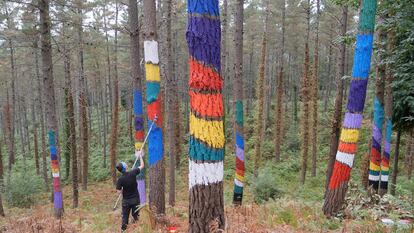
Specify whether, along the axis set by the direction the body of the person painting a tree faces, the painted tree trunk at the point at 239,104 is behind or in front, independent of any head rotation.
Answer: in front

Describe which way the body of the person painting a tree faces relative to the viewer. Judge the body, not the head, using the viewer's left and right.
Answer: facing away from the viewer and to the right of the viewer

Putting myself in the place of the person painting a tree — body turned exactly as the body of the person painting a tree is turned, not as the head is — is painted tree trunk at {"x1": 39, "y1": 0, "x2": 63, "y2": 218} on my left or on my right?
on my left

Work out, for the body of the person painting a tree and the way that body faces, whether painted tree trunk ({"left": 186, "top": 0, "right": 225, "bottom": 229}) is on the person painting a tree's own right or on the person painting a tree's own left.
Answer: on the person painting a tree's own right

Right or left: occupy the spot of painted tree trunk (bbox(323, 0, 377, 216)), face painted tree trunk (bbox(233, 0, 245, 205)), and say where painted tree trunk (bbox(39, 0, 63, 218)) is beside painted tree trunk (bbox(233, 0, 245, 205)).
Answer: left

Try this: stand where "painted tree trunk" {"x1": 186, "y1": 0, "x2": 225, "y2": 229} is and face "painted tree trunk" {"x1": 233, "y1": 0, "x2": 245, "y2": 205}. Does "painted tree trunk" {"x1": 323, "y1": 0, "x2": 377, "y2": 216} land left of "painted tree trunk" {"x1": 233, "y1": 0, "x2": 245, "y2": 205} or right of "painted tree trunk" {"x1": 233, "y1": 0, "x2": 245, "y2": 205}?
right
